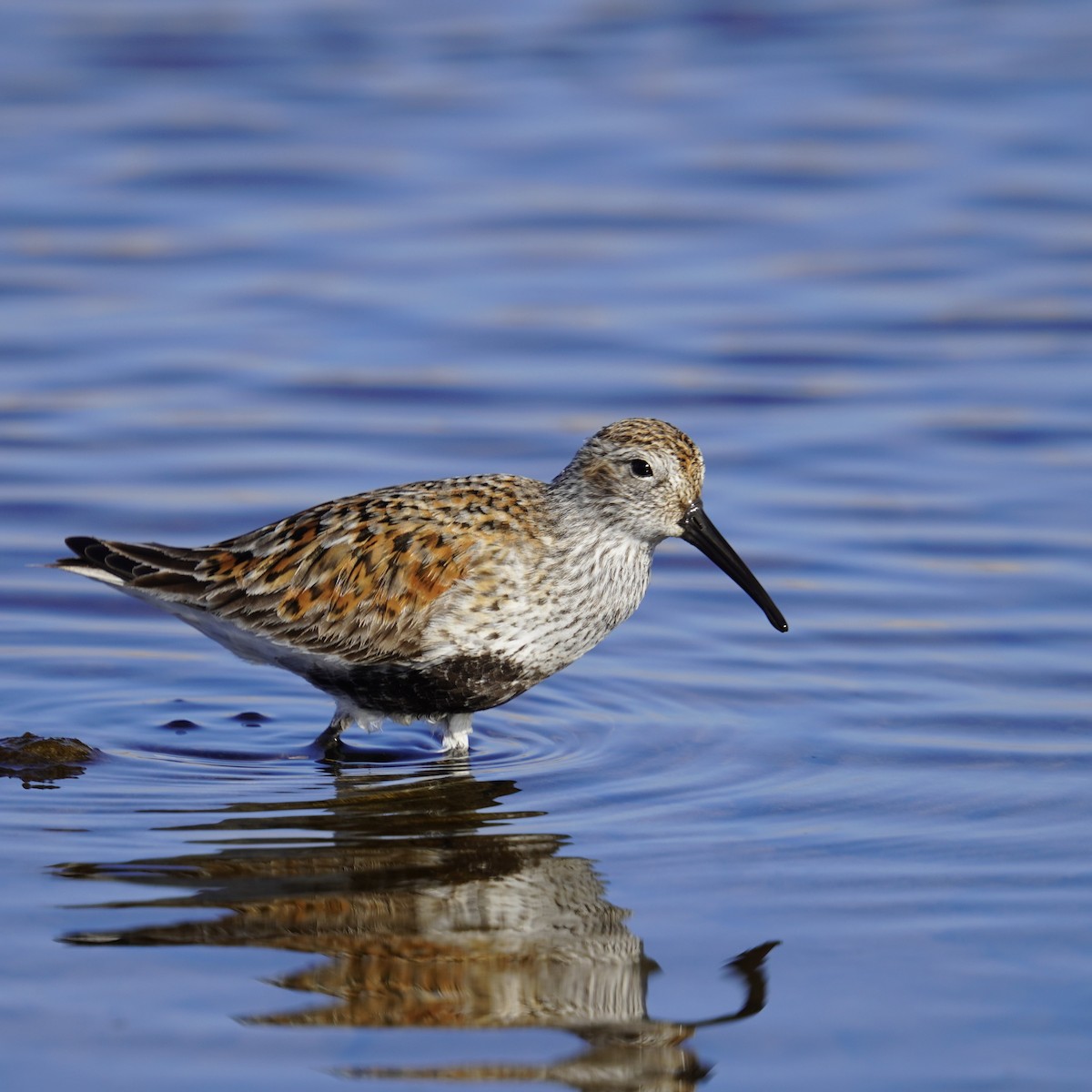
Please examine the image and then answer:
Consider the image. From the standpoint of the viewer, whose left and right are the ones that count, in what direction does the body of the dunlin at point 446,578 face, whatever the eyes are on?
facing to the right of the viewer

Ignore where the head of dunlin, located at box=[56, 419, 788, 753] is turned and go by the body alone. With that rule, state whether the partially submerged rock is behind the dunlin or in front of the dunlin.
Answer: behind
